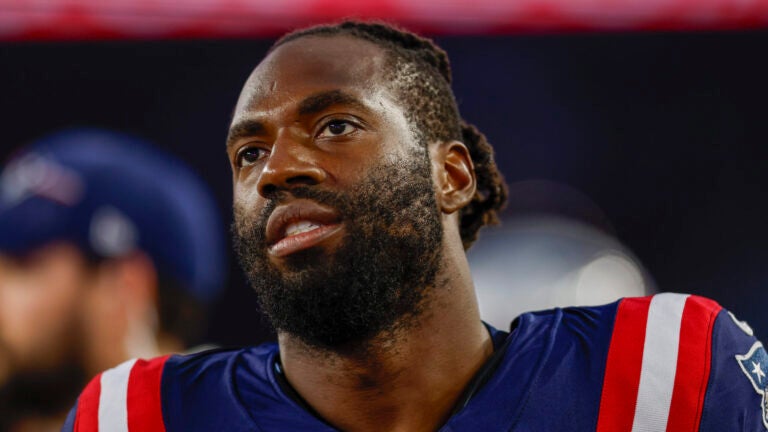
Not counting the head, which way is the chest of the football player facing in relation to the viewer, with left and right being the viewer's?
facing the viewer and to the left of the viewer

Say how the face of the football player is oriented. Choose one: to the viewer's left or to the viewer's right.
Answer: to the viewer's left

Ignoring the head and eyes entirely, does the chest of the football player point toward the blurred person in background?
no
